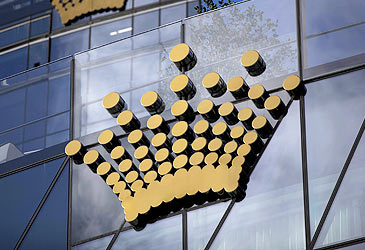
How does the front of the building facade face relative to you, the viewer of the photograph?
facing the viewer and to the left of the viewer

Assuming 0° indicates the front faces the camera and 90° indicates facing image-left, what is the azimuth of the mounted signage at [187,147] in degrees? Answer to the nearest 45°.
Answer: approximately 45°
